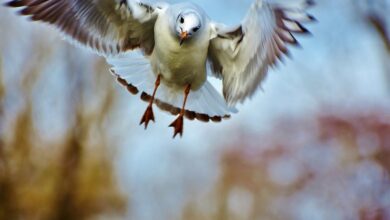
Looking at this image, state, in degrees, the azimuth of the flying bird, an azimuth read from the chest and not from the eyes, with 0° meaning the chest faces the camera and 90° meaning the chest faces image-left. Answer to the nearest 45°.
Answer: approximately 0°
